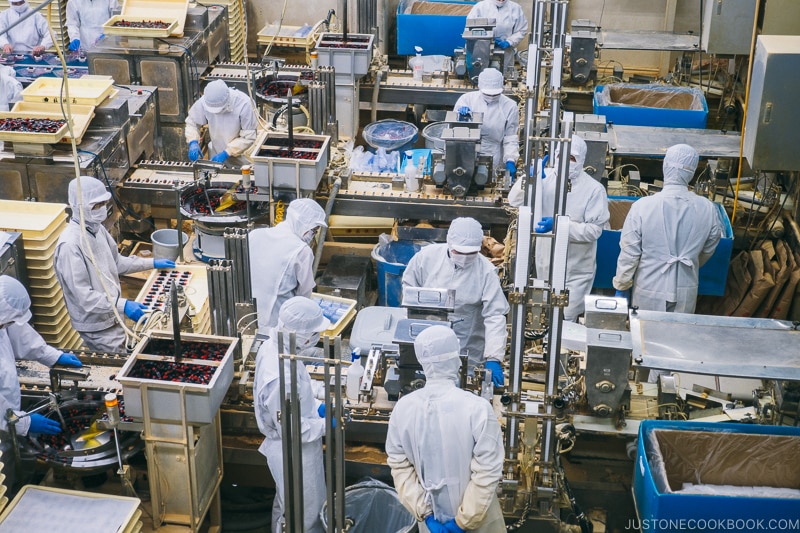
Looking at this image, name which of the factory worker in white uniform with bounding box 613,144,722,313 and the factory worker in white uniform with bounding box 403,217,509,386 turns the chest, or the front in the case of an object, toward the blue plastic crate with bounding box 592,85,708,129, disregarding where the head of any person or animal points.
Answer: the factory worker in white uniform with bounding box 613,144,722,313

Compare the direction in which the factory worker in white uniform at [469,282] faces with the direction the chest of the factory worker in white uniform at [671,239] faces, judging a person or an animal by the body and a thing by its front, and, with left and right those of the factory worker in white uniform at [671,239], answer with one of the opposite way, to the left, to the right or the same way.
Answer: the opposite way

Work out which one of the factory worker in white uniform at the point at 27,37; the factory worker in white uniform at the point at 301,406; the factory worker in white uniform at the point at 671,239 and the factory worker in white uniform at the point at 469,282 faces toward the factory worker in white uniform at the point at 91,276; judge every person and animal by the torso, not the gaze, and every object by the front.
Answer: the factory worker in white uniform at the point at 27,37

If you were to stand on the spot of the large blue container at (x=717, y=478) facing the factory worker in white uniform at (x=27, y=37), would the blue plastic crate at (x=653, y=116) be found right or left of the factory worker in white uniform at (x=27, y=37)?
right

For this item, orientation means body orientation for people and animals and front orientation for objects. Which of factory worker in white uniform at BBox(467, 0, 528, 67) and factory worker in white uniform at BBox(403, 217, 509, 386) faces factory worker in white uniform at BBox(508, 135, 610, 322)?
factory worker in white uniform at BBox(467, 0, 528, 67)

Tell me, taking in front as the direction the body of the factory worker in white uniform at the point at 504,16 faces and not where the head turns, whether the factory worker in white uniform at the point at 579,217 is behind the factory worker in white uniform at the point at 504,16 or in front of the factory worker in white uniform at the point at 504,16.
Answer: in front

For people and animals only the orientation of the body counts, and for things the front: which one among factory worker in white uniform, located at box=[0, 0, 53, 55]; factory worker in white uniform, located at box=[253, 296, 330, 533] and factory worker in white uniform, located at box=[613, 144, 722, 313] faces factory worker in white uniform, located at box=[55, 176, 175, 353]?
factory worker in white uniform, located at box=[0, 0, 53, 55]

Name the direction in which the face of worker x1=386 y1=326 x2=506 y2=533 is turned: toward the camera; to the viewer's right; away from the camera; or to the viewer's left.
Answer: away from the camera

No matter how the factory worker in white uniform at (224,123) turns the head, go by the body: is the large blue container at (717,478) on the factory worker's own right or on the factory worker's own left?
on the factory worker's own left

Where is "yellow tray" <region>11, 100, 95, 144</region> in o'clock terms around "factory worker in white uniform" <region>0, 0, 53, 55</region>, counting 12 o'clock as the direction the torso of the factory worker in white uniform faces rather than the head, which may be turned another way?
The yellow tray is roughly at 12 o'clock from the factory worker in white uniform.

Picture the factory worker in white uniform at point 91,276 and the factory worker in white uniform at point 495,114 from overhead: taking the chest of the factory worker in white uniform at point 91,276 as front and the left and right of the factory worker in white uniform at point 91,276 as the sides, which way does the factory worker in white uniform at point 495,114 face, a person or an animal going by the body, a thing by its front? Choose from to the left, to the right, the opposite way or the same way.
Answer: to the right

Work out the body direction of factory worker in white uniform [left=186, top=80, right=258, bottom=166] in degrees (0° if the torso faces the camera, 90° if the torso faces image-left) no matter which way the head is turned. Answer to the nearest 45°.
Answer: approximately 45°

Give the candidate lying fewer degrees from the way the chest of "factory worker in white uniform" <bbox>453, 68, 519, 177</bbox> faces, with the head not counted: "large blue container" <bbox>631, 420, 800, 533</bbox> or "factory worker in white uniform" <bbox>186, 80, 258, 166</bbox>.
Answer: the large blue container

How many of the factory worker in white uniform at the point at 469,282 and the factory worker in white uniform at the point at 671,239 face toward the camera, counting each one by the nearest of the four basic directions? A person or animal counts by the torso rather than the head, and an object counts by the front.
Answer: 1
